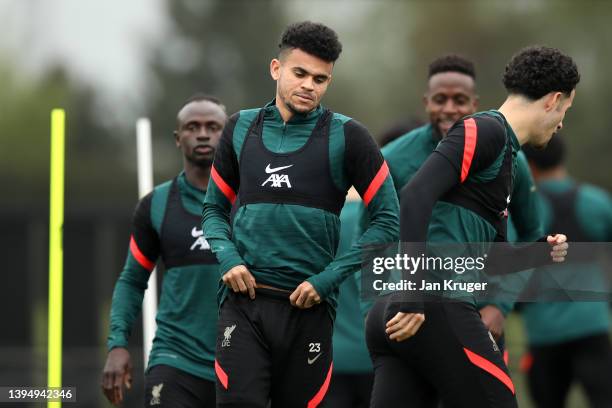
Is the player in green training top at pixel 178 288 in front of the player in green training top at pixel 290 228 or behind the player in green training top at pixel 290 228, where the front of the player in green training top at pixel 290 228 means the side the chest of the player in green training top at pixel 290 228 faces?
behind

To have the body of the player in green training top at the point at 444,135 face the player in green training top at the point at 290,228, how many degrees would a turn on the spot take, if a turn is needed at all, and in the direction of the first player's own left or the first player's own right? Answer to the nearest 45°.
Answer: approximately 45° to the first player's own right

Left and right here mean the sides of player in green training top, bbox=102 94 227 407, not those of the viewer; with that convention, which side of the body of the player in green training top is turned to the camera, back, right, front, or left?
front

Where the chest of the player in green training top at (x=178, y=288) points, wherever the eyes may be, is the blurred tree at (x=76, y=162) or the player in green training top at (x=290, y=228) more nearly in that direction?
the player in green training top

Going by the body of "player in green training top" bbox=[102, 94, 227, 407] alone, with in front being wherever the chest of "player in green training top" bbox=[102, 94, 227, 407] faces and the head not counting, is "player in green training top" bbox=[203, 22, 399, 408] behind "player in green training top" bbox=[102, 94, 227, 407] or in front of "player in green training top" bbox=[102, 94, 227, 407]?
in front

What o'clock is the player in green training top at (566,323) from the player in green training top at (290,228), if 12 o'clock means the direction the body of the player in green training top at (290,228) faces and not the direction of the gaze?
the player in green training top at (566,323) is roughly at 7 o'clock from the player in green training top at (290,228).

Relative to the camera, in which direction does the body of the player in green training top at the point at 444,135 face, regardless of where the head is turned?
toward the camera

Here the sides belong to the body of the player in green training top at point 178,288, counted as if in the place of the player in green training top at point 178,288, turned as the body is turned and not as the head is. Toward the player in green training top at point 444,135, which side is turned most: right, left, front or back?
left

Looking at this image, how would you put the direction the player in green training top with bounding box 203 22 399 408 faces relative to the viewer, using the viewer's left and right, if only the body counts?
facing the viewer
